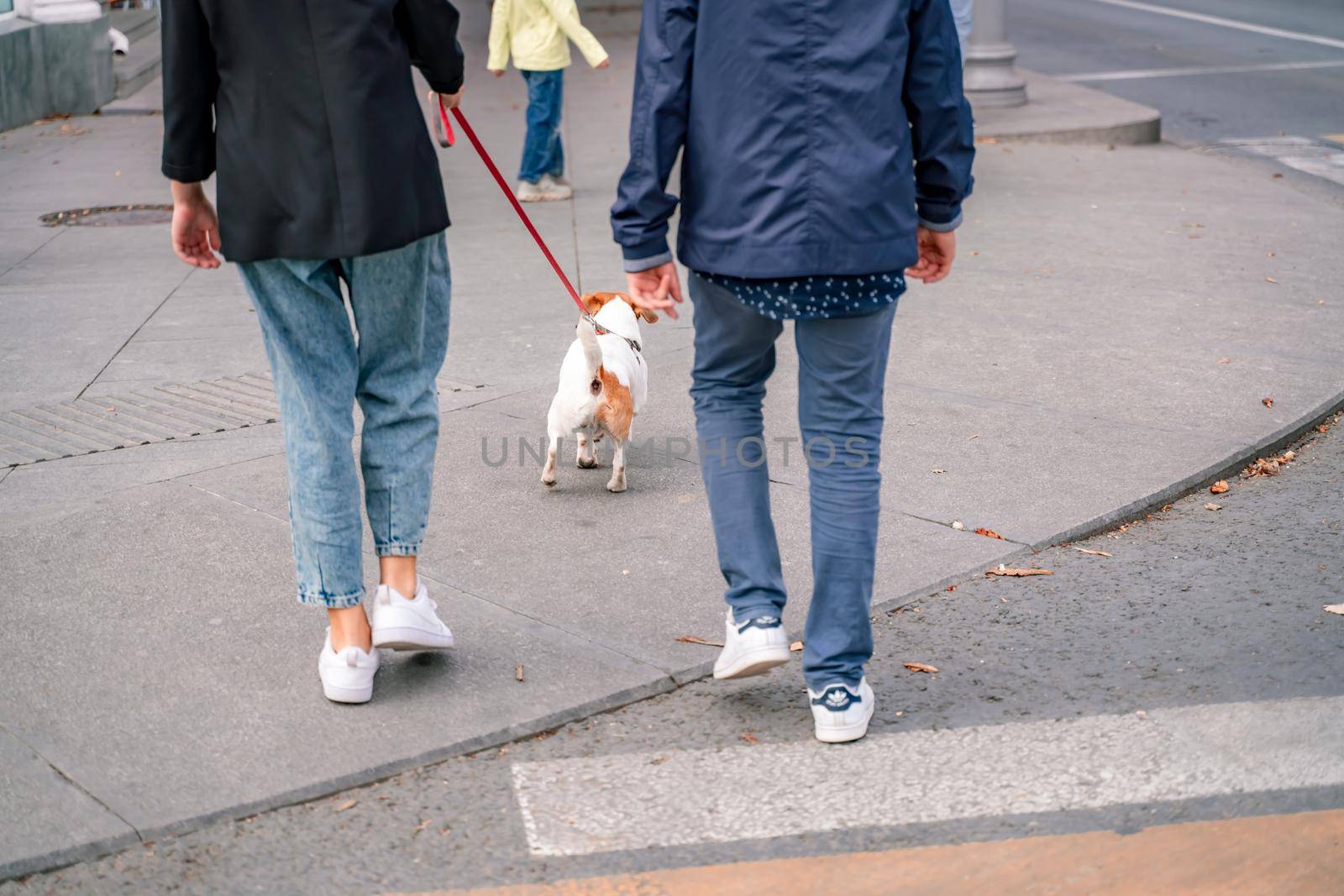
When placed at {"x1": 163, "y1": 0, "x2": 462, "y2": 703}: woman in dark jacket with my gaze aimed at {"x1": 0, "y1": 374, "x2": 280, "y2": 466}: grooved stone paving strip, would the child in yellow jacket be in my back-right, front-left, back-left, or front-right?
front-right

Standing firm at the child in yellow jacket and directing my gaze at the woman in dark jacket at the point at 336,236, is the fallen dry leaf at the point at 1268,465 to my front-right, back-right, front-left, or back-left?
front-left

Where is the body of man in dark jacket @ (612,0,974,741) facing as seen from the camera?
away from the camera

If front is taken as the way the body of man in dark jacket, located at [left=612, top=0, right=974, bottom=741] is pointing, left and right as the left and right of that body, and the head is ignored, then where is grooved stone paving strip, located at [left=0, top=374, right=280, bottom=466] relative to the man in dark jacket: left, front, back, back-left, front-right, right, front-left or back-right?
front-left

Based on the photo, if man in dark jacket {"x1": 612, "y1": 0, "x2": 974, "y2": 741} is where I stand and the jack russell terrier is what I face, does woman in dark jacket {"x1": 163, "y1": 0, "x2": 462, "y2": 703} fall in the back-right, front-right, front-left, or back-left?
front-left

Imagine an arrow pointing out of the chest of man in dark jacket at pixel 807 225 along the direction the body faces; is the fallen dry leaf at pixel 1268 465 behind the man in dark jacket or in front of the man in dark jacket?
in front

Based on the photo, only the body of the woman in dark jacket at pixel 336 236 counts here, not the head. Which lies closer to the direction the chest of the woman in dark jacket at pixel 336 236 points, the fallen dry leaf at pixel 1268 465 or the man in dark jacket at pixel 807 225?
the fallen dry leaf

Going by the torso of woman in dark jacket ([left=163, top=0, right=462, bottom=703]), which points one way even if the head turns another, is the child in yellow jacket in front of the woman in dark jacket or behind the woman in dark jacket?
in front

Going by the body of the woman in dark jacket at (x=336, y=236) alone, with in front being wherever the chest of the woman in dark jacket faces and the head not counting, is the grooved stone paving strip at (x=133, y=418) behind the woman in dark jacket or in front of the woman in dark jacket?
in front

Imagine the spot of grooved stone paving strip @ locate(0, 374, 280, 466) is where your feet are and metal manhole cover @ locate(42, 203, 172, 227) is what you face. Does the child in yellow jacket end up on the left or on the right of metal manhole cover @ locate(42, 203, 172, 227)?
right

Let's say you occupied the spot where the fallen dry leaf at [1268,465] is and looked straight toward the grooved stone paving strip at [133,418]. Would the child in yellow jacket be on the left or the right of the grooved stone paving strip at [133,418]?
right

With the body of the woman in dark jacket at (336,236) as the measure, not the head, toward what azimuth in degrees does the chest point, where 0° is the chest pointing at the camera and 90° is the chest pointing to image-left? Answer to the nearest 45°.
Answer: approximately 180°

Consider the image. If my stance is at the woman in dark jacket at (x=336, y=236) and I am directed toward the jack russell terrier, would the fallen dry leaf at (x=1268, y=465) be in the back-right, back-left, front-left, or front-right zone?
front-right

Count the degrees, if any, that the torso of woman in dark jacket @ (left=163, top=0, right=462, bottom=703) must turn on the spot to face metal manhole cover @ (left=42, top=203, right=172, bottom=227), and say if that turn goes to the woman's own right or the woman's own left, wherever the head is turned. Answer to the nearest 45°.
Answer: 0° — they already face it

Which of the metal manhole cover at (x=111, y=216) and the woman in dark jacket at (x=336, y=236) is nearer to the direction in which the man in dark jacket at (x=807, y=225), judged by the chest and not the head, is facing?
the metal manhole cover

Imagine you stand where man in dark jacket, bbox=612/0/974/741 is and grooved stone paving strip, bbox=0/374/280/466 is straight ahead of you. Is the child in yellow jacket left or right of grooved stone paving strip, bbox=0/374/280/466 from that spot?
right

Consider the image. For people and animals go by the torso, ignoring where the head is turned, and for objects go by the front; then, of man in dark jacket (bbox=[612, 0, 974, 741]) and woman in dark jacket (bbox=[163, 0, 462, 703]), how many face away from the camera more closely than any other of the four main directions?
2
